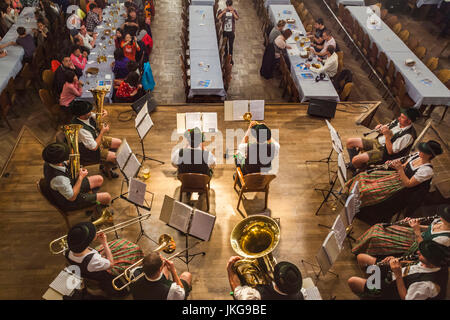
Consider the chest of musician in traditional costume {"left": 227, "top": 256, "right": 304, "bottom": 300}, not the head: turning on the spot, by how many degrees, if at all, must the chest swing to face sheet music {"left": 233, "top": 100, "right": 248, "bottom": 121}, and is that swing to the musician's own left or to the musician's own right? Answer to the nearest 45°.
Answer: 0° — they already face it

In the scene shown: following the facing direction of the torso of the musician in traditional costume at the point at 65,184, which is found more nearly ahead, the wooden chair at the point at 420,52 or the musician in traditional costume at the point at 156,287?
the wooden chair

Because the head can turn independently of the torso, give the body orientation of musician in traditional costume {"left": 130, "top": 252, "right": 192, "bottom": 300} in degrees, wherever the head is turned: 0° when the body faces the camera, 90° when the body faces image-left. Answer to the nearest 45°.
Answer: approximately 225°

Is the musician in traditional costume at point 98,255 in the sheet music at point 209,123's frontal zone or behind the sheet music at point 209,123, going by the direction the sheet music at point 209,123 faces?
frontal zone

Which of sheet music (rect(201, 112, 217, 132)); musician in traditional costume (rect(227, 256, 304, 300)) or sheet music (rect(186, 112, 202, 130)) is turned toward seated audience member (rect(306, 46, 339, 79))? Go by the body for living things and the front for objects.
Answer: the musician in traditional costume

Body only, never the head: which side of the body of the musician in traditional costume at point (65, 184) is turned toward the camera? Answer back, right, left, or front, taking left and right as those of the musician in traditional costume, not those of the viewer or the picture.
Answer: right

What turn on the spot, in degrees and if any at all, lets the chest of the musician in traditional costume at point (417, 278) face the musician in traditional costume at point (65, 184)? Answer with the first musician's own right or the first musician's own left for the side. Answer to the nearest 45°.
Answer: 0° — they already face them

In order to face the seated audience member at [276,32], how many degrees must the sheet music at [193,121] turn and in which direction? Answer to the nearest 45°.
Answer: approximately 135° to its left

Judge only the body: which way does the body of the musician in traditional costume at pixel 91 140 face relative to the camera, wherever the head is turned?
to the viewer's right

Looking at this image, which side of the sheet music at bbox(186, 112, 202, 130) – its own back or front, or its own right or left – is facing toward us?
front

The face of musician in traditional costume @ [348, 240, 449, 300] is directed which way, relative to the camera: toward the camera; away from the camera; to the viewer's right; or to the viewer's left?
to the viewer's left

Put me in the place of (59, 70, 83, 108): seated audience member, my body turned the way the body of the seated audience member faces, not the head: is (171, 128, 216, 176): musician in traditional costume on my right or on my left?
on my right

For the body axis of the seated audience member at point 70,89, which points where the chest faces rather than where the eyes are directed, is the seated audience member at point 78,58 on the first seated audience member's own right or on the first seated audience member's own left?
on the first seated audience member's own left

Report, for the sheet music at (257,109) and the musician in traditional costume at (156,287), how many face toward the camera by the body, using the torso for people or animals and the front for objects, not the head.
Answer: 1

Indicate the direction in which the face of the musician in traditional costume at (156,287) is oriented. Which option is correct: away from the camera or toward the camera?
away from the camera

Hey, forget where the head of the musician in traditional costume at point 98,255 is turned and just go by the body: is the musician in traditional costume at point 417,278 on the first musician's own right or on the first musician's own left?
on the first musician's own right

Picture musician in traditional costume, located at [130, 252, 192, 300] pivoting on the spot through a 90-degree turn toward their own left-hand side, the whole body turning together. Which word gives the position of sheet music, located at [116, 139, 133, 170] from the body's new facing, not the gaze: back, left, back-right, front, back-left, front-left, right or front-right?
front-right

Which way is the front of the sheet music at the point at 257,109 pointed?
toward the camera
